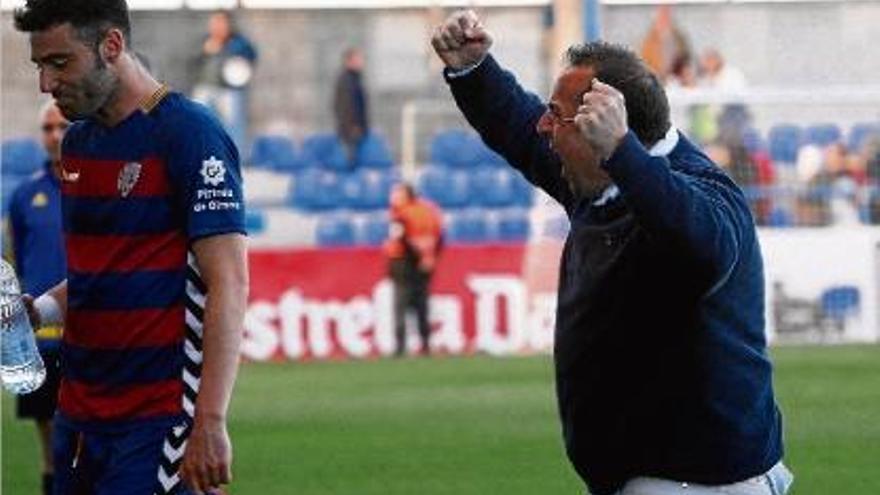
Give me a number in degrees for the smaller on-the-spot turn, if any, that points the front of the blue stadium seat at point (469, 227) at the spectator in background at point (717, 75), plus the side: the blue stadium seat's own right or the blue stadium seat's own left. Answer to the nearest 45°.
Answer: approximately 90° to the blue stadium seat's own left

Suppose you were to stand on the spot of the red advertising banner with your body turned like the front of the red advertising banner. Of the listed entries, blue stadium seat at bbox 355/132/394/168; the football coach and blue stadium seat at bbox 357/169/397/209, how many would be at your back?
2

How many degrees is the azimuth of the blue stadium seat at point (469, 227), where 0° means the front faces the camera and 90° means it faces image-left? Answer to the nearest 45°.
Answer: approximately 0°

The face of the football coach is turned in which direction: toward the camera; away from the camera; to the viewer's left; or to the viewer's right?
to the viewer's left

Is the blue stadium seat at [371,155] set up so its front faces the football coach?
yes

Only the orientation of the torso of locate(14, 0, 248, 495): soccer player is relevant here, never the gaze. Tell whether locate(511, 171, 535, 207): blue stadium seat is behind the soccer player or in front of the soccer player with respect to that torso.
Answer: behind

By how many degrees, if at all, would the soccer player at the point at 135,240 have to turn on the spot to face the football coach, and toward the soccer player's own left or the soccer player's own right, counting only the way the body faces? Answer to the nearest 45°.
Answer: approximately 90° to the soccer player's own left

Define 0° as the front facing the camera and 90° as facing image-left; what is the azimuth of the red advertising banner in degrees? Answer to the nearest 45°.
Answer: approximately 0°

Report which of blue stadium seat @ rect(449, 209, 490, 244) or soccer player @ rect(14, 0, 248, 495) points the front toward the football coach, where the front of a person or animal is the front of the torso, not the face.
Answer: the blue stadium seat

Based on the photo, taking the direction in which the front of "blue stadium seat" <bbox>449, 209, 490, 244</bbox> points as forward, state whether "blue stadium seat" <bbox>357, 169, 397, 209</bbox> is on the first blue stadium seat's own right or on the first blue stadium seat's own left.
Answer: on the first blue stadium seat's own right

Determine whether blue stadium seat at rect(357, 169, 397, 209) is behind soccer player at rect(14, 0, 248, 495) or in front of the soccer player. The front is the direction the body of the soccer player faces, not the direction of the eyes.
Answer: behind
